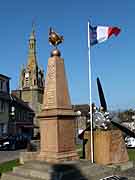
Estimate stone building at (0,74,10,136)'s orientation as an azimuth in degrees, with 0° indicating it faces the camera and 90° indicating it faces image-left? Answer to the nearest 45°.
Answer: approximately 315°

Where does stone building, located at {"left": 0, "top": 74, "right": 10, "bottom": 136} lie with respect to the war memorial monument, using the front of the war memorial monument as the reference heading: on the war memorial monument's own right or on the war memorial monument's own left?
on the war memorial monument's own right

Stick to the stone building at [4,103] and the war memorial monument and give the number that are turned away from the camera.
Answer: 0

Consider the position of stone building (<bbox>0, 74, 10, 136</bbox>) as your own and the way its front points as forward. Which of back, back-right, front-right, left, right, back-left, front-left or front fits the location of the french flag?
front-right

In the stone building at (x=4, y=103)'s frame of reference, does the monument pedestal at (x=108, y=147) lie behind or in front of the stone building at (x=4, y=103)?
in front

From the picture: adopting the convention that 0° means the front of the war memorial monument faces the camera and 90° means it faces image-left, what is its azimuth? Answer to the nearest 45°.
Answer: approximately 45°

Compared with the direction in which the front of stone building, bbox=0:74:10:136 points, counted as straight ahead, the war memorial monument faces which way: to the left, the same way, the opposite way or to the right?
to the right

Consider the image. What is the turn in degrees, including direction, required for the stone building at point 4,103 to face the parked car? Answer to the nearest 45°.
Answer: approximately 45° to its right
